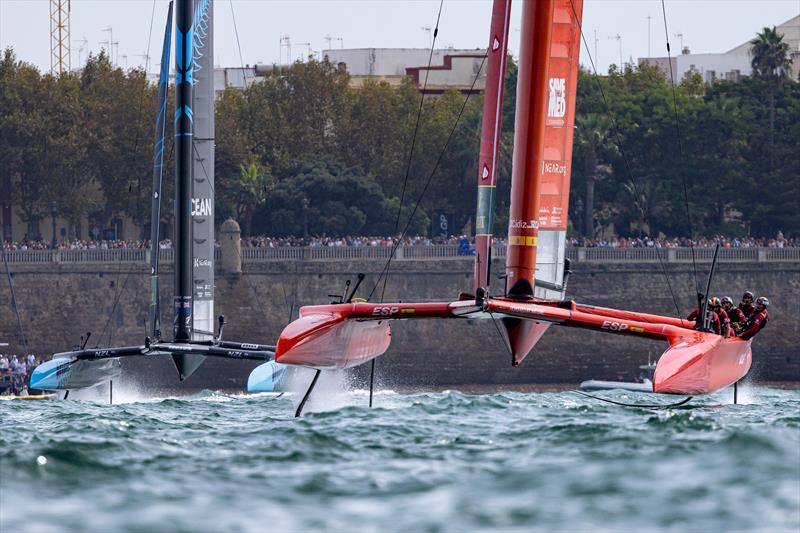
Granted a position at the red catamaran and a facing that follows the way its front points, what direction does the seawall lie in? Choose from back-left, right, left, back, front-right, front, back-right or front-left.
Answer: back

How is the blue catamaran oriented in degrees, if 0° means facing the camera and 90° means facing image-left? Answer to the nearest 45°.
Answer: approximately 0°

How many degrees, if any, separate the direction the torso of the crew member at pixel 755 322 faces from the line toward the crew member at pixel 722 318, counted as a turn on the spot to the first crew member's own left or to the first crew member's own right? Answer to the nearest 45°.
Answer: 0° — they already face them

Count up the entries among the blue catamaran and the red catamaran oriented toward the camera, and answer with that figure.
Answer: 2

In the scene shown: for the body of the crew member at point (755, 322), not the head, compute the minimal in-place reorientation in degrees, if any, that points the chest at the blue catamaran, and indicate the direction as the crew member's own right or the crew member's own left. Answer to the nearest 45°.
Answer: approximately 45° to the crew member's own right

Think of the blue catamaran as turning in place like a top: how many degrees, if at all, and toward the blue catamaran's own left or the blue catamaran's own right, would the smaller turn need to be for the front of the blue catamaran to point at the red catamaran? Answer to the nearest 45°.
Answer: approximately 45° to the blue catamaran's own left
